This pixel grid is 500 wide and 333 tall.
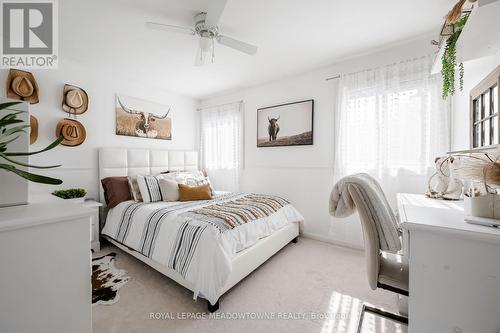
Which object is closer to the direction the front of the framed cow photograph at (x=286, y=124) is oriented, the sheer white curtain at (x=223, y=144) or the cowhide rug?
the cowhide rug

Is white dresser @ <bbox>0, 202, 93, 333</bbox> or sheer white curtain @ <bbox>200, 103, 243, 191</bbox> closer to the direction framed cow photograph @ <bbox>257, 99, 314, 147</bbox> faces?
the white dresser

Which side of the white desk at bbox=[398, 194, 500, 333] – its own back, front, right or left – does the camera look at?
left

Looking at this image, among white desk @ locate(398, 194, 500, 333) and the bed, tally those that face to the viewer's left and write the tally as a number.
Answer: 1

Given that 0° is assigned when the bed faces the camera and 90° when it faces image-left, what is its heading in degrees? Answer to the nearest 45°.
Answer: approximately 315°

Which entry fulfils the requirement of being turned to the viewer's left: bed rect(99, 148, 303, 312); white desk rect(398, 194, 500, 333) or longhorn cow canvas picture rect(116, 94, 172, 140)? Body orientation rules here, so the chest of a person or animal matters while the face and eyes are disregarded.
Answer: the white desk

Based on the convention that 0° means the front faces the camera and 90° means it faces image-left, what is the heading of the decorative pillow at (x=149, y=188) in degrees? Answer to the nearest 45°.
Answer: approximately 315°

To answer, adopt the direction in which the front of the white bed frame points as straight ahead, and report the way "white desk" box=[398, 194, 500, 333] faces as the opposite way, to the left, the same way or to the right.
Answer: the opposite way

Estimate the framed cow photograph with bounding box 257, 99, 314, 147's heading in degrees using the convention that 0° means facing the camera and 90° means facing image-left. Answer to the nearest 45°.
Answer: approximately 45°

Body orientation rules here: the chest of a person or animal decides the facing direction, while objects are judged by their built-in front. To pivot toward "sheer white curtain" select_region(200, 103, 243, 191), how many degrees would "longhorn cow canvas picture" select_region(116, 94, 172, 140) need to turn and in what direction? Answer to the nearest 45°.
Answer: approximately 45° to its left

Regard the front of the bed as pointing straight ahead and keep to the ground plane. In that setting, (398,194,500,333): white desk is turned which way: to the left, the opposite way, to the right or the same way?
the opposite way
